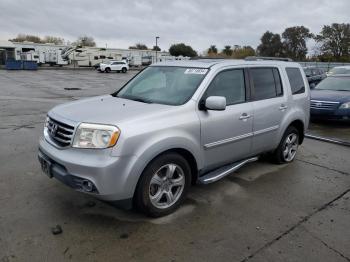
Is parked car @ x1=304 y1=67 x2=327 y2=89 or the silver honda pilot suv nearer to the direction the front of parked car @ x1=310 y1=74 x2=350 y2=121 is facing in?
the silver honda pilot suv

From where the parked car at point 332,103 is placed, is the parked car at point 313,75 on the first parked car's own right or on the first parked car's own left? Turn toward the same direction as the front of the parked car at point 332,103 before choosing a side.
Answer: on the first parked car's own right

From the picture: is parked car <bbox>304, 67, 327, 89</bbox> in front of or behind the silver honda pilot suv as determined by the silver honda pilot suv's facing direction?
behind

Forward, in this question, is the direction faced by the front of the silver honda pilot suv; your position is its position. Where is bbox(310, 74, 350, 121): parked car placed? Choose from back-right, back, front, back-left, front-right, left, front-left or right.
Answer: back

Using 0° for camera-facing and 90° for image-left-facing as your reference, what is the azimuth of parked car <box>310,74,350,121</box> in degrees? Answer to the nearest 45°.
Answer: approximately 45°

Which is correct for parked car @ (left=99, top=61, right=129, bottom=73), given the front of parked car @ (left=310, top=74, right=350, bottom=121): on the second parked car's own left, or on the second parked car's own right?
on the second parked car's own right
